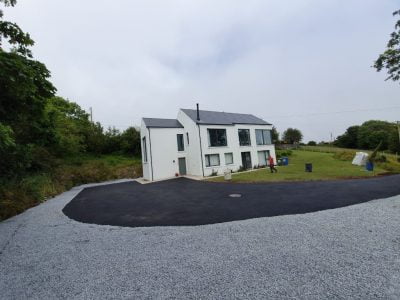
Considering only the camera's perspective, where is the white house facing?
facing the viewer and to the right of the viewer

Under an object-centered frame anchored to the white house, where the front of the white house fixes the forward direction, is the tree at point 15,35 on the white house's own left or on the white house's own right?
on the white house's own right
